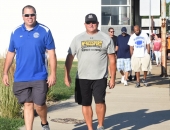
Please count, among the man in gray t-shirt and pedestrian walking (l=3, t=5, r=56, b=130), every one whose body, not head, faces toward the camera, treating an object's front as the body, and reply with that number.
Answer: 2

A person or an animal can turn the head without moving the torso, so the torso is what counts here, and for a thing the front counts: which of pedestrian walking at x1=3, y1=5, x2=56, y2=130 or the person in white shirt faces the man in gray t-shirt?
the person in white shirt

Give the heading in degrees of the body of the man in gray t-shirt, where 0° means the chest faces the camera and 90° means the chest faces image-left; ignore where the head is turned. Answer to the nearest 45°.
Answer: approximately 0°

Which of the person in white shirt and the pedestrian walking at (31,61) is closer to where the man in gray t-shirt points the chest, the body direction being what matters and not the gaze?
the pedestrian walking

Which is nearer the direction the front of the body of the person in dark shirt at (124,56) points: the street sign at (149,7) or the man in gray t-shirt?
the man in gray t-shirt

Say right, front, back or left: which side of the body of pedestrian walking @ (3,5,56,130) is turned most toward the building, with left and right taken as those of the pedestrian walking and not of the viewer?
back

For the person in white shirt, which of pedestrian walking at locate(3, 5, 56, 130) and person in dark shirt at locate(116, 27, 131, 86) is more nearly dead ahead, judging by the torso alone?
the pedestrian walking

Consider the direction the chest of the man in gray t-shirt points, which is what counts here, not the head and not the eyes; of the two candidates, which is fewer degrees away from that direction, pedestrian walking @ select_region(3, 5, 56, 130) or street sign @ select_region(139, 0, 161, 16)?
the pedestrian walking

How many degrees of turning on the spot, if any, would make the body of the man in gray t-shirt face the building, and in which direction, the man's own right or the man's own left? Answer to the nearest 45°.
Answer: approximately 180°

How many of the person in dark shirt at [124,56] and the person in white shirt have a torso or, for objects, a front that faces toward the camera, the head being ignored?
2

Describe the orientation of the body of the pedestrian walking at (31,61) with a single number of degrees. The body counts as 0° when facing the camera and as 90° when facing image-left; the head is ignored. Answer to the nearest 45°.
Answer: approximately 0°
